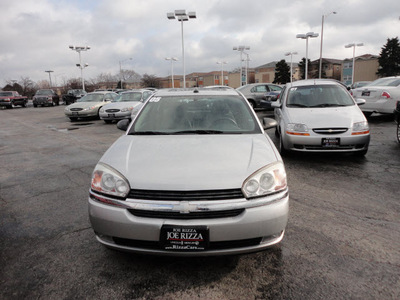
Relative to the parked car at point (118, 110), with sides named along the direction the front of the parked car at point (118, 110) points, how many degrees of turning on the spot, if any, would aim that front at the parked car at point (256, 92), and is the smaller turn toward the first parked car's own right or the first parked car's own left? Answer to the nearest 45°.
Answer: approximately 135° to the first parked car's own left

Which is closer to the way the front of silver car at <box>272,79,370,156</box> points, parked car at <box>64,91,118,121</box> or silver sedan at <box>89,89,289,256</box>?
the silver sedan

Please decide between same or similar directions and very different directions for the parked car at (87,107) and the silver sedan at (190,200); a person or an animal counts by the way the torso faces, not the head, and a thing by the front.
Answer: same or similar directions

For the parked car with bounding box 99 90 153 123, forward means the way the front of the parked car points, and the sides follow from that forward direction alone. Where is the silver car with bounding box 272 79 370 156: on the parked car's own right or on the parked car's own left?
on the parked car's own left

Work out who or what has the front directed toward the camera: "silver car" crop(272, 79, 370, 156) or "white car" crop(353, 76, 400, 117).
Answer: the silver car

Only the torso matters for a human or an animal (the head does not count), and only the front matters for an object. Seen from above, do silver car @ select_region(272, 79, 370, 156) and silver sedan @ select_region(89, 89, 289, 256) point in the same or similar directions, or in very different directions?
same or similar directions

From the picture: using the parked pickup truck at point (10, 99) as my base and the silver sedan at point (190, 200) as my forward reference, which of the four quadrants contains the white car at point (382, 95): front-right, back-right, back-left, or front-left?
front-left

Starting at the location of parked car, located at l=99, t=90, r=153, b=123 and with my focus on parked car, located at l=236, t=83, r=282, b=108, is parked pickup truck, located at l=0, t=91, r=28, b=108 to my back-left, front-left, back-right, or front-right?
back-left

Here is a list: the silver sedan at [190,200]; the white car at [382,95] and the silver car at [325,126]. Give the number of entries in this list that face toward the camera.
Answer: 2

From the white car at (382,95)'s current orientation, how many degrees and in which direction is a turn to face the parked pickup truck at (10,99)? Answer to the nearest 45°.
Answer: approximately 135° to its left

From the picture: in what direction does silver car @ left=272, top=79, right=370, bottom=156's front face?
toward the camera

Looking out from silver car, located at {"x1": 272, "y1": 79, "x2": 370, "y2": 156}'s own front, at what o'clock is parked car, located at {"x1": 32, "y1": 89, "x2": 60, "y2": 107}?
The parked car is roughly at 4 o'clock from the silver car.

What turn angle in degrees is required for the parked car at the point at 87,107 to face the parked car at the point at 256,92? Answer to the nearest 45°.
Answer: approximately 135° to its left

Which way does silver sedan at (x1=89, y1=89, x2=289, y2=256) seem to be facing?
toward the camera

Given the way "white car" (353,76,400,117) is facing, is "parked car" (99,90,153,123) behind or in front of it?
behind

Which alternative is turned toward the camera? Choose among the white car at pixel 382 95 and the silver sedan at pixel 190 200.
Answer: the silver sedan

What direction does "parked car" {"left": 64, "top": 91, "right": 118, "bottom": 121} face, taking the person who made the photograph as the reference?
facing the viewer and to the left of the viewer

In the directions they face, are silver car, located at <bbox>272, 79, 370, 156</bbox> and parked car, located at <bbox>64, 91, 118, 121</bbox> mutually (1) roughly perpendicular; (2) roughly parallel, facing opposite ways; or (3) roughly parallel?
roughly parallel

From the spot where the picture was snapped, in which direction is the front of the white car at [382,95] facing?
facing away from the viewer and to the right of the viewer
